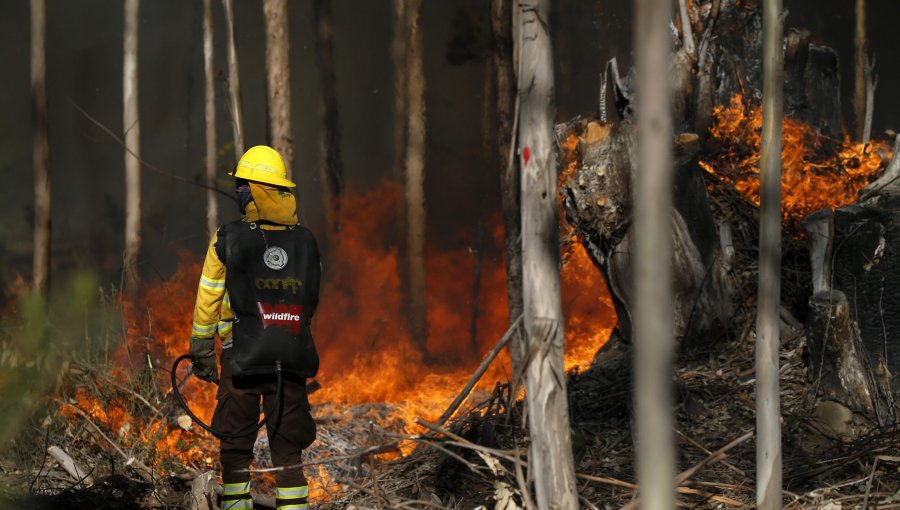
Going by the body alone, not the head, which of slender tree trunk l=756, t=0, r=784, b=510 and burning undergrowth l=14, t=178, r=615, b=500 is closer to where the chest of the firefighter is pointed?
the burning undergrowth

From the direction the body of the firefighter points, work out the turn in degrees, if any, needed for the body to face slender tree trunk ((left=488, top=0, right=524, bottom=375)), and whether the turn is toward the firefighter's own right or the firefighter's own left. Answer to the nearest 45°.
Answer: approximately 90° to the firefighter's own right

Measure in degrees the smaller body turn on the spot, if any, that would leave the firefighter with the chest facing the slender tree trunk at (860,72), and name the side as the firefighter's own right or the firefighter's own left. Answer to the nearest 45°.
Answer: approximately 90° to the firefighter's own right

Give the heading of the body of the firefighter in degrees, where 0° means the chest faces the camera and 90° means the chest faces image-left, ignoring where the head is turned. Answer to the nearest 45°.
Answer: approximately 135°
